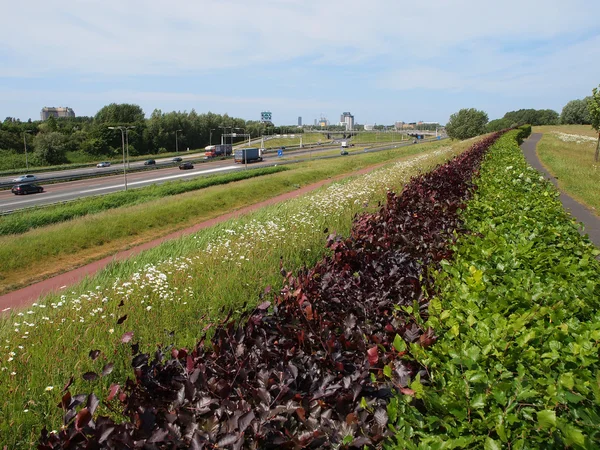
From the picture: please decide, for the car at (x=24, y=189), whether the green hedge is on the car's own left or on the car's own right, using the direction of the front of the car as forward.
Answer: on the car's own right

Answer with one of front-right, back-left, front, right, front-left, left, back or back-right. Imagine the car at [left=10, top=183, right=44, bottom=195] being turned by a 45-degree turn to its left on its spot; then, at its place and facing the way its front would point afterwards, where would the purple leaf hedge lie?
back

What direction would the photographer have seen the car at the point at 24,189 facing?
facing away from the viewer and to the right of the viewer
